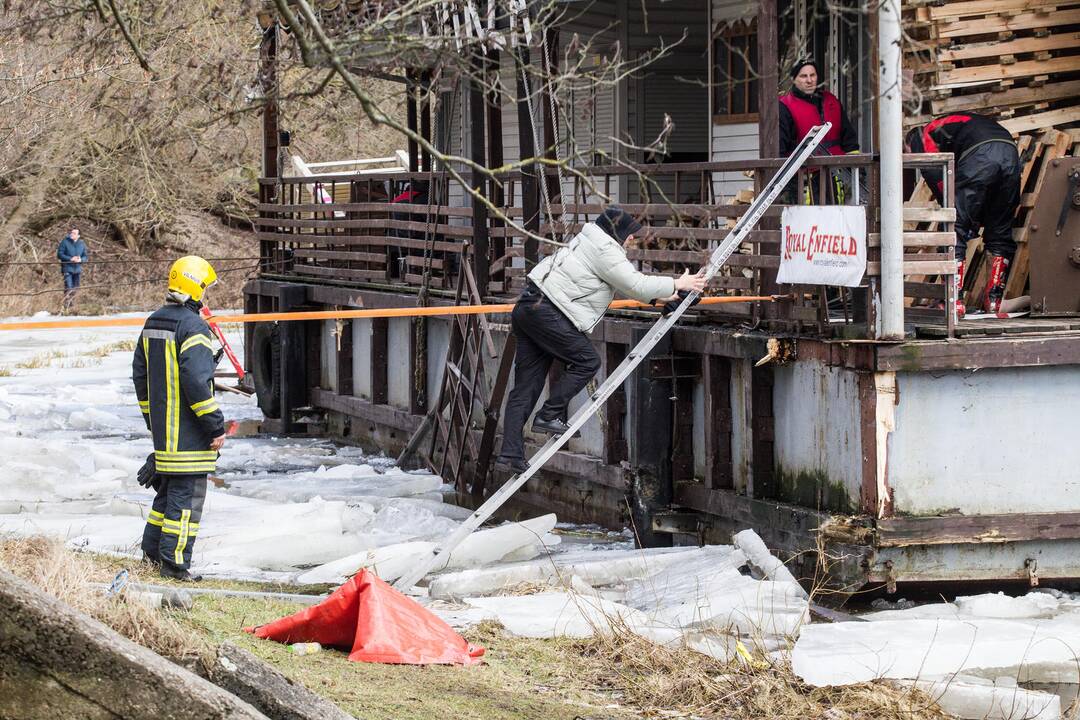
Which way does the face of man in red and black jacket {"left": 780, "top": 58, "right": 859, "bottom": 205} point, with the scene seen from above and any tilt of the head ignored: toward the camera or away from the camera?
toward the camera

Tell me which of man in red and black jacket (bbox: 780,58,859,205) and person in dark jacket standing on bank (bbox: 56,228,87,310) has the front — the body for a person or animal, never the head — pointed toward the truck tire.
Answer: the person in dark jacket standing on bank

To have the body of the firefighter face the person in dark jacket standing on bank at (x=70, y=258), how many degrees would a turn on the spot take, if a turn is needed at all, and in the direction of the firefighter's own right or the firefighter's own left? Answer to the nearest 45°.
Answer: approximately 45° to the firefighter's own left

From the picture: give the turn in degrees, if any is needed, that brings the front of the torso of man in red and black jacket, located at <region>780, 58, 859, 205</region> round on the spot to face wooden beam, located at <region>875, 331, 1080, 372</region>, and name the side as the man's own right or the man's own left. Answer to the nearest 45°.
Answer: approximately 45° to the man's own left

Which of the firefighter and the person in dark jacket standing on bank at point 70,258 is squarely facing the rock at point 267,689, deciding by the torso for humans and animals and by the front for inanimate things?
the person in dark jacket standing on bank

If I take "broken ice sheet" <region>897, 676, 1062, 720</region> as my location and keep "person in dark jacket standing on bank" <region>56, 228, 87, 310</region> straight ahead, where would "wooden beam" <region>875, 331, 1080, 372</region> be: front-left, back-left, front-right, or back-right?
front-right

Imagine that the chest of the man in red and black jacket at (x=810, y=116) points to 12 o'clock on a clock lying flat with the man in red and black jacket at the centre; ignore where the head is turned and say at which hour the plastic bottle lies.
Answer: The plastic bottle is roughly at 1 o'clock from the man in red and black jacket.

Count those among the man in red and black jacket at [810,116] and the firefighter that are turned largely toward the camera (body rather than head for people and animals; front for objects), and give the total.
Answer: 1

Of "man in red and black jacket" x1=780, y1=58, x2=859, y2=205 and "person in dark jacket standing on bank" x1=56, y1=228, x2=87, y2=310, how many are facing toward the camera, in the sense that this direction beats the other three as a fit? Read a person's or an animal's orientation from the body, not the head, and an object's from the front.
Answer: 2

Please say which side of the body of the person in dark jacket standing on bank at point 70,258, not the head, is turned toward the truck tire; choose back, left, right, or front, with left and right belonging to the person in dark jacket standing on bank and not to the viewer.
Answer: front

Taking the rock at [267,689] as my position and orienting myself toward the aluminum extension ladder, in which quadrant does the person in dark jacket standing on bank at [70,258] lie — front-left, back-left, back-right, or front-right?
front-left

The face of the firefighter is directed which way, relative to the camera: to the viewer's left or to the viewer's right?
to the viewer's right

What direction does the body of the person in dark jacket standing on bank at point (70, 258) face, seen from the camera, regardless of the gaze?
toward the camera

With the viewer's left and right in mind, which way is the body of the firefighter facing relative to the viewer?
facing away from the viewer and to the right of the viewer

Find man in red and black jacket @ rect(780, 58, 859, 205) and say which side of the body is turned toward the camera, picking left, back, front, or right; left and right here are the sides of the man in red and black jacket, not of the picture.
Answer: front
